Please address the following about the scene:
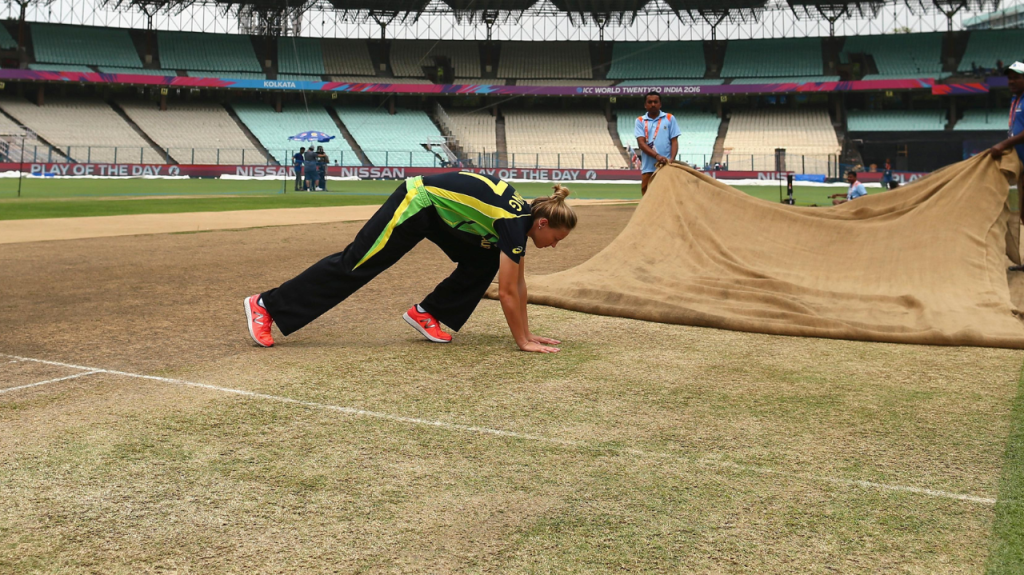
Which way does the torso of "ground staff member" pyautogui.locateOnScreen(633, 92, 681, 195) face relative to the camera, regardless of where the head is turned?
toward the camera

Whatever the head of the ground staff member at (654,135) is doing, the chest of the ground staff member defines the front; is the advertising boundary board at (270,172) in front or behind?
behind

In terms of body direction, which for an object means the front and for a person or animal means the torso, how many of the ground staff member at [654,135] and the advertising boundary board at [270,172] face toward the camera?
2

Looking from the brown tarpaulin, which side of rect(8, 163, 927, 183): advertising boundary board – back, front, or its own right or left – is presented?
front

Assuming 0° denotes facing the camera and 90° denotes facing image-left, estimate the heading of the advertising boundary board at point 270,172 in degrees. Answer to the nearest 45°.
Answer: approximately 0°

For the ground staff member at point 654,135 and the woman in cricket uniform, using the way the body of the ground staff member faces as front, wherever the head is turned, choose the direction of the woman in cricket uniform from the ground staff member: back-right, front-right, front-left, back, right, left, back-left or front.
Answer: front

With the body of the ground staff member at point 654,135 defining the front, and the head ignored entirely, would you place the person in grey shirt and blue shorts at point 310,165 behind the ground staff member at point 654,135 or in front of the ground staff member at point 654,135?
behind

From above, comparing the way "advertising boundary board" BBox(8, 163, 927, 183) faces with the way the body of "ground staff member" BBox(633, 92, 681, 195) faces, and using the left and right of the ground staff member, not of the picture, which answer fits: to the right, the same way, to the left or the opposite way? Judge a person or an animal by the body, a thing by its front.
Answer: the same way

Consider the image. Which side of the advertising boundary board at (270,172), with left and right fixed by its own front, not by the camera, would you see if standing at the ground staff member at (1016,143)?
front

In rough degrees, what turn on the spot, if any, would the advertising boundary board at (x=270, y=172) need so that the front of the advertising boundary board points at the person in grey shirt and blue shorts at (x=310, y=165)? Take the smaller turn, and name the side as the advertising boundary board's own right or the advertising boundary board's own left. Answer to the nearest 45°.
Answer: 0° — it already faces them

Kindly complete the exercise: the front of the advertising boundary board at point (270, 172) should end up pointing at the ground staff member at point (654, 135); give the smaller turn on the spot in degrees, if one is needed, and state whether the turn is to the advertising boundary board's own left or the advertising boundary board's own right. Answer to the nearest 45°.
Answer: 0° — it already faces them
